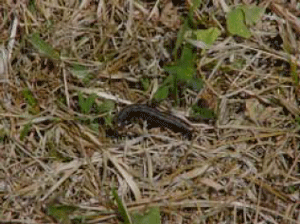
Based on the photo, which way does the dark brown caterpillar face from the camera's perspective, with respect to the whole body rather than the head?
to the viewer's left
